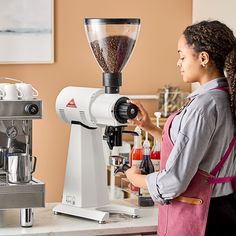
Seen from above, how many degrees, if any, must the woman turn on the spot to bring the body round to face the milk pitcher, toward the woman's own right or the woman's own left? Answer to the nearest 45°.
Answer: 0° — they already face it

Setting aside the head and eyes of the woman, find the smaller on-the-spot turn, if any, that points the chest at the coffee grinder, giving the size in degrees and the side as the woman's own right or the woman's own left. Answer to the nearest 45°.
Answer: approximately 45° to the woman's own right

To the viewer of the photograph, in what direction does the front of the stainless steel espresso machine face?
facing the viewer

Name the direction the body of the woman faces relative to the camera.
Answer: to the viewer's left

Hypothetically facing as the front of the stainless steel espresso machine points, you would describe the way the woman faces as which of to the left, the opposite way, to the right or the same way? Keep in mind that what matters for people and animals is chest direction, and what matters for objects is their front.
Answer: to the right

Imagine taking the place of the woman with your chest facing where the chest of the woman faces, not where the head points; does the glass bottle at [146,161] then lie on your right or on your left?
on your right

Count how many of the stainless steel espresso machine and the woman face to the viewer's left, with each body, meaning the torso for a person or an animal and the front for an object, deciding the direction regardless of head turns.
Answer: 1

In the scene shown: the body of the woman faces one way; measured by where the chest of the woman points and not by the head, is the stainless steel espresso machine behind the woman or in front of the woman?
in front

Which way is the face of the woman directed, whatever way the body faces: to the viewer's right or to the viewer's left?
to the viewer's left
